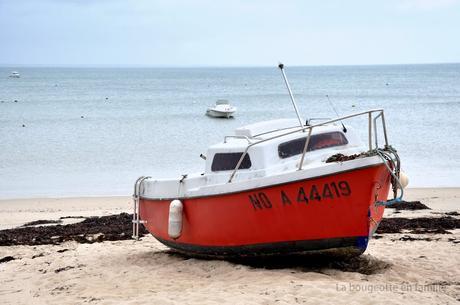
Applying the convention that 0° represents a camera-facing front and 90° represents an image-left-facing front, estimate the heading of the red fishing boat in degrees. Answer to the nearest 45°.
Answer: approximately 315°
